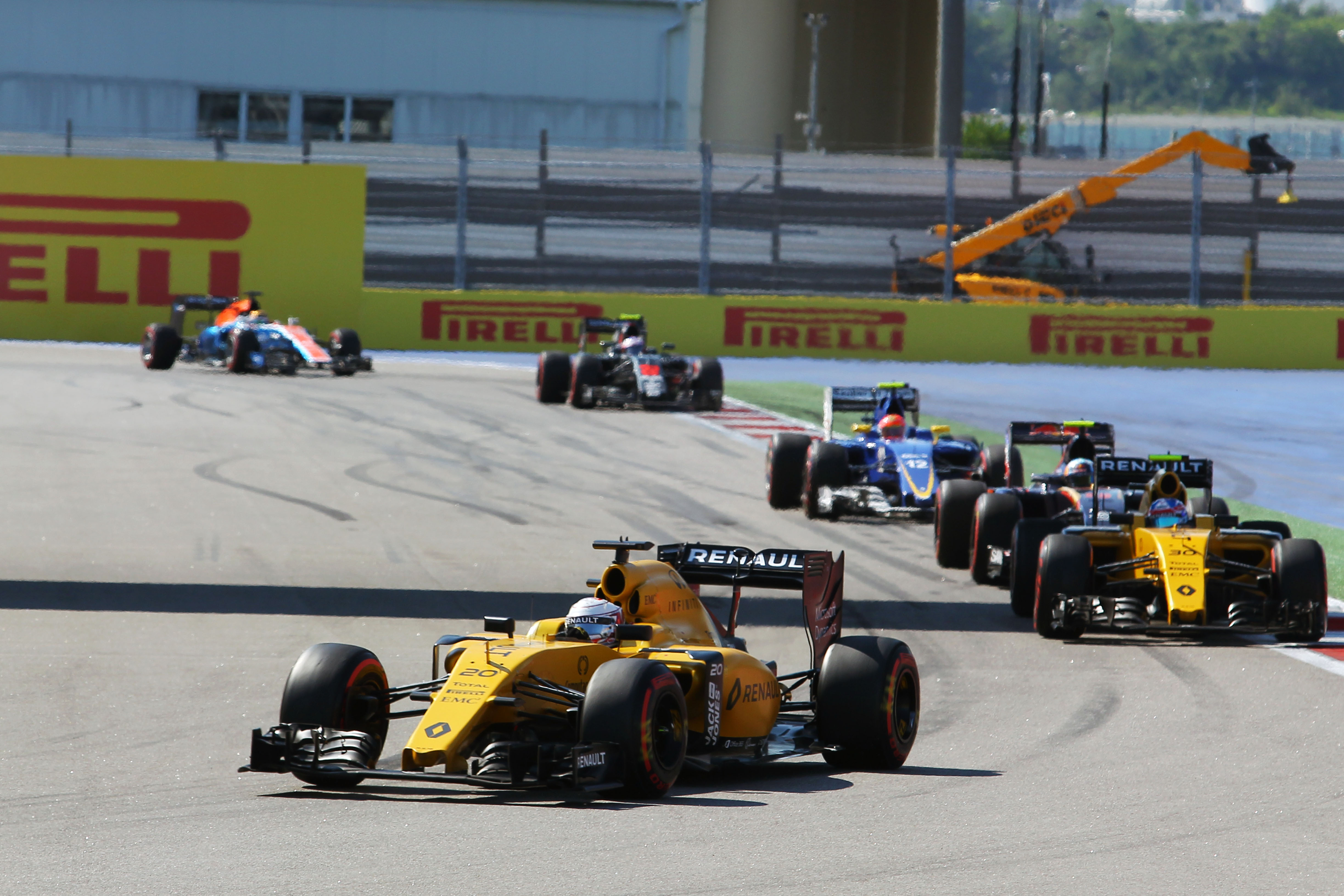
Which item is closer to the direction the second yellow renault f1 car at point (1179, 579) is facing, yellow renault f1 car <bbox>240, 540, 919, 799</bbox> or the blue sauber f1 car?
the yellow renault f1 car

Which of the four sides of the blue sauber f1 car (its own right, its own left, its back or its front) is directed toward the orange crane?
back

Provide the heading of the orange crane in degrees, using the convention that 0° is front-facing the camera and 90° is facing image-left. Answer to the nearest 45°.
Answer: approximately 270°

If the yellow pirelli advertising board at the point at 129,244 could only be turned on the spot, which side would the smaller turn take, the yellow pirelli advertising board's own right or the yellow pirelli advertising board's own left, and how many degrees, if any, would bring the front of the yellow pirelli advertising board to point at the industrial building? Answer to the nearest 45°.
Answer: approximately 180°

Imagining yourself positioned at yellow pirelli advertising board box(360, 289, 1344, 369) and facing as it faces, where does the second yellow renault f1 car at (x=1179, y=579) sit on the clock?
The second yellow renault f1 car is roughly at 12 o'clock from the yellow pirelli advertising board.

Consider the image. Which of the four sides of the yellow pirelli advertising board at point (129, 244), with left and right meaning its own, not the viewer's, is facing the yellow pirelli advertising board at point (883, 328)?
left

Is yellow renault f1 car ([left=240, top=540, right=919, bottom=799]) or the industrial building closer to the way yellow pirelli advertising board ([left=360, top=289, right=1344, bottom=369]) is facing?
the yellow renault f1 car
